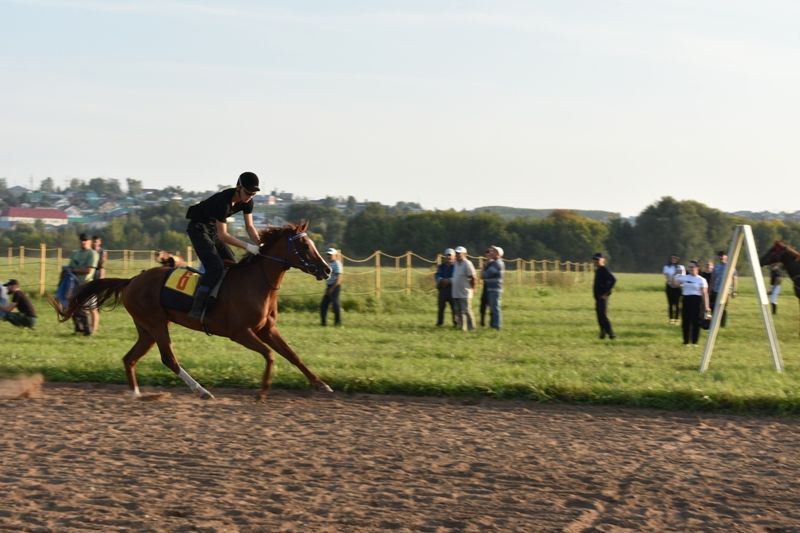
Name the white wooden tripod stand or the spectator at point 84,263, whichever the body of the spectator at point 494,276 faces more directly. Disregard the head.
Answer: the spectator

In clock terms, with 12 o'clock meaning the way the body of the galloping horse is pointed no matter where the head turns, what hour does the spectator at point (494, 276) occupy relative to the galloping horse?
The spectator is roughly at 10 o'clock from the galloping horse.

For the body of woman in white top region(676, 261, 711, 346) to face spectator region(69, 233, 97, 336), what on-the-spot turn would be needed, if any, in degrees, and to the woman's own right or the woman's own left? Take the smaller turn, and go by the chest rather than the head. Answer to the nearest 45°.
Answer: approximately 90° to the woman's own right

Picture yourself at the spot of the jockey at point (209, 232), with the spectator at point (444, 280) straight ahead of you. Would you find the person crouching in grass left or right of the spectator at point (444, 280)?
left

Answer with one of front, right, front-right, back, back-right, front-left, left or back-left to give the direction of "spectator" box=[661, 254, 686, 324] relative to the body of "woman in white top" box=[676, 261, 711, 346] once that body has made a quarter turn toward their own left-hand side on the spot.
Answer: left

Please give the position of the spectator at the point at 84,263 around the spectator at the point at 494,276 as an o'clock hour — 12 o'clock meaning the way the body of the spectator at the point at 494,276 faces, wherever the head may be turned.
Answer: the spectator at the point at 84,263 is roughly at 11 o'clock from the spectator at the point at 494,276.

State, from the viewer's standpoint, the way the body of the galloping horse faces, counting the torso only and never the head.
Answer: to the viewer's right

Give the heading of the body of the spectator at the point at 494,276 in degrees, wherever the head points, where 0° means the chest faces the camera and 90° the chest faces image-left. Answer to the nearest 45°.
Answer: approximately 90°

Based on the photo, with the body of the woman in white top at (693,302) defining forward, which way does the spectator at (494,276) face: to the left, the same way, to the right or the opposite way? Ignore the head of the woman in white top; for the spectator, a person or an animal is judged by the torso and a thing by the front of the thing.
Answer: to the right

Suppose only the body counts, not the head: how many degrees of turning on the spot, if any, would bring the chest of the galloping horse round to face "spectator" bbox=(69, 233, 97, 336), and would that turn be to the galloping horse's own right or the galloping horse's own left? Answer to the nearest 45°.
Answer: approximately 90° to the galloping horse's own left
